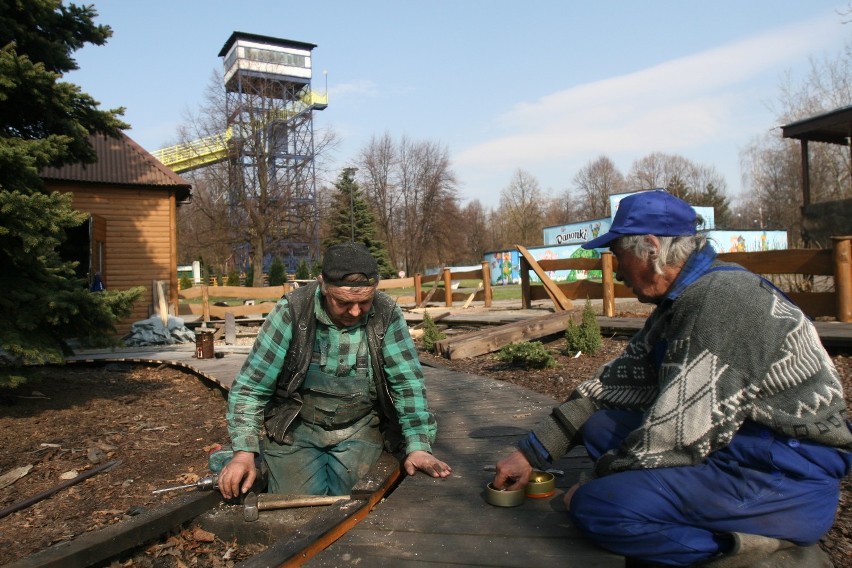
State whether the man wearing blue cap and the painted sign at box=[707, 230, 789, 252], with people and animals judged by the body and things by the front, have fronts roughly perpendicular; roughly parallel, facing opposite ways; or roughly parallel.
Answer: roughly perpendicular

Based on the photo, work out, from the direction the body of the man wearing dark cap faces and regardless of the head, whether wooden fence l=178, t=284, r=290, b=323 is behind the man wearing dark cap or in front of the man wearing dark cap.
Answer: behind

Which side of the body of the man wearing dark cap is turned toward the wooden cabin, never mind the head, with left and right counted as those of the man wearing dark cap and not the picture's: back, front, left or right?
back

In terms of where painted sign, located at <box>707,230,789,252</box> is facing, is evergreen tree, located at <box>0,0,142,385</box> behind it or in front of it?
in front

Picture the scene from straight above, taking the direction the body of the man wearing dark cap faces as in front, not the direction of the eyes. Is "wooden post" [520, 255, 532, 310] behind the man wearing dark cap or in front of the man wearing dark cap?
behind

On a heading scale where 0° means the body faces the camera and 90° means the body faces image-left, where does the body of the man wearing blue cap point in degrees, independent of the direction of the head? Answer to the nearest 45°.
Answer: approximately 90°

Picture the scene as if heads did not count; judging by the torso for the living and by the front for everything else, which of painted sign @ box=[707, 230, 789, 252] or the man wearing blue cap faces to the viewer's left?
the man wearing blue cap

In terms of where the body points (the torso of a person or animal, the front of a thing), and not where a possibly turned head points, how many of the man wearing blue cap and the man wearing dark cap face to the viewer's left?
1

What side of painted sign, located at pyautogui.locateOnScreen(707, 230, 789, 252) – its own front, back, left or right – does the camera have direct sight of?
front

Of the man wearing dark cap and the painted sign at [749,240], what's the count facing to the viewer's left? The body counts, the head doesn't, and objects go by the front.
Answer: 0

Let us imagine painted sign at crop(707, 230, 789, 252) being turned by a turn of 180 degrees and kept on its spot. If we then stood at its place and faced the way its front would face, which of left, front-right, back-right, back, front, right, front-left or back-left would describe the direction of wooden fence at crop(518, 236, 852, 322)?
back

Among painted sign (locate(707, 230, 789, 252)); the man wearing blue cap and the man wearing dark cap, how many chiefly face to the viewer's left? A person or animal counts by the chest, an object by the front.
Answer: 1

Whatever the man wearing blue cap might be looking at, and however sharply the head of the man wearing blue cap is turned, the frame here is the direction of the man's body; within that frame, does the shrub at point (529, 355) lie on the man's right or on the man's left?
on the man's right
